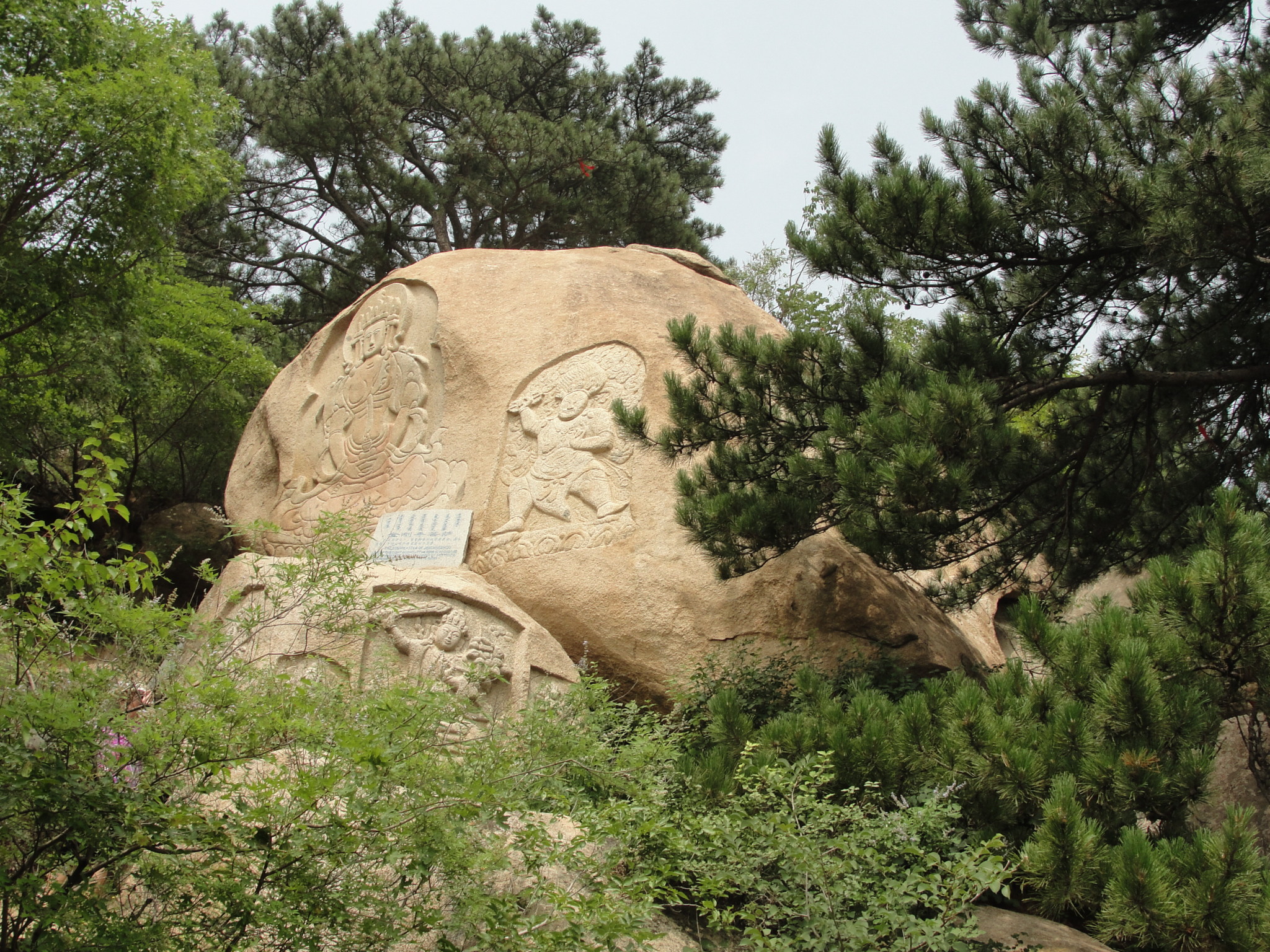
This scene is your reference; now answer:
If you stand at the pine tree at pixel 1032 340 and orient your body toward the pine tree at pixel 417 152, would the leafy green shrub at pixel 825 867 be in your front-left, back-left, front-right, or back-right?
back-left

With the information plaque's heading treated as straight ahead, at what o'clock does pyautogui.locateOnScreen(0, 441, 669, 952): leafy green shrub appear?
The leafy green shrub is roughly at 12 o'clock from the information plaque.

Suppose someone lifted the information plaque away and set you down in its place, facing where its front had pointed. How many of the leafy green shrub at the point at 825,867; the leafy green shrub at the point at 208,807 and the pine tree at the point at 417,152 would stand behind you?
1

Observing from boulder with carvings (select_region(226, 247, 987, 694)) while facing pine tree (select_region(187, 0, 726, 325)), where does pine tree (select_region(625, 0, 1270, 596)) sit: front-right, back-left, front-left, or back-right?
back-right

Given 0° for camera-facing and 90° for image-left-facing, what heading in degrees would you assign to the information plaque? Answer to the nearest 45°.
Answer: approximately 0°

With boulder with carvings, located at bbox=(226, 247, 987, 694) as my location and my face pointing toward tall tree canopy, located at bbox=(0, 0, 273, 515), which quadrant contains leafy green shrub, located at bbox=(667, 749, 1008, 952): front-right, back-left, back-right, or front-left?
back-left

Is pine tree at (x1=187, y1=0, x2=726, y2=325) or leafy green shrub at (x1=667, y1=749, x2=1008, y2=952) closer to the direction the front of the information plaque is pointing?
the leafy green shrub

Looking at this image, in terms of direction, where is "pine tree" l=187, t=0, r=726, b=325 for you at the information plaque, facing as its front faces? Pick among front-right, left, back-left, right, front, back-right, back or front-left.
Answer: back

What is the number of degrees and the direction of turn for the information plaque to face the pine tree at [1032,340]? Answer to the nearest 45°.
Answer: approximately 45° to its left

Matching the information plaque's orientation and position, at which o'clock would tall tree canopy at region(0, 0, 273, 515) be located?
The tall tree canopy is roughly at 4 o'clock from the information plaque.
